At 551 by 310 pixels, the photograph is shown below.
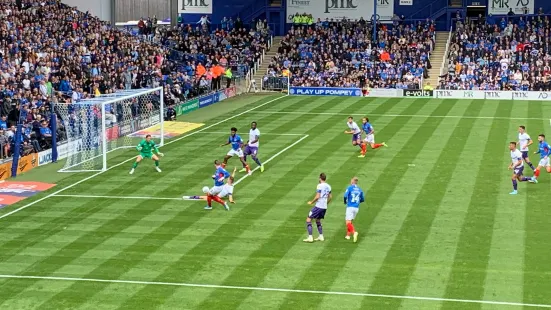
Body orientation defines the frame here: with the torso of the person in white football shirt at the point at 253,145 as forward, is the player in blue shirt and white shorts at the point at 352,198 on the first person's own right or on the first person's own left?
on the first person's own left

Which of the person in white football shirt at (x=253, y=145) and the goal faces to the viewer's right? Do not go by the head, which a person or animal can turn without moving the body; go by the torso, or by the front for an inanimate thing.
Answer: the goal

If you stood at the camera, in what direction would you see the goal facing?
facing to the right of the viewer

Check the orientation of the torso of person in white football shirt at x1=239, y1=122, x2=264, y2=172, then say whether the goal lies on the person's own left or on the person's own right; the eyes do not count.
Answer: on the person's own right

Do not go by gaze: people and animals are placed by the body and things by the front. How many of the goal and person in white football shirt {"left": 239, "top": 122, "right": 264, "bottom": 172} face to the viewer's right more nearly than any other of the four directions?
1

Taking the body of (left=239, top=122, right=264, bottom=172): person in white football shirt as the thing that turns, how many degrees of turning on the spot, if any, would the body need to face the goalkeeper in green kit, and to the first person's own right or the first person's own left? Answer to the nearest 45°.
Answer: approximately 45° to the first person's own right

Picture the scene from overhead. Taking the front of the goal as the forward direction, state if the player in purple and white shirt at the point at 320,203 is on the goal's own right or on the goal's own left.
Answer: on the goal's own right
